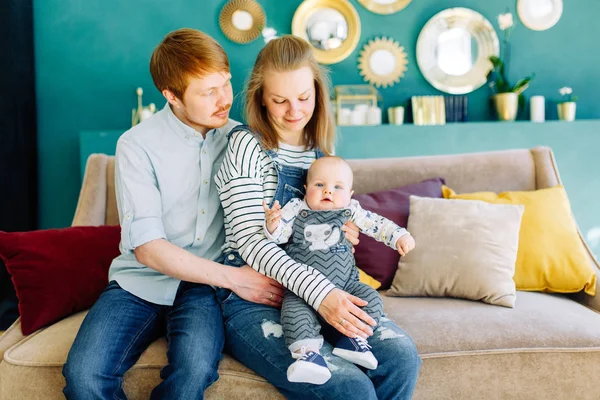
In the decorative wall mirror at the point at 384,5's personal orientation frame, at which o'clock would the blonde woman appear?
The blonde woman is roughly at 12 o'clock from the decorative wall mirror.

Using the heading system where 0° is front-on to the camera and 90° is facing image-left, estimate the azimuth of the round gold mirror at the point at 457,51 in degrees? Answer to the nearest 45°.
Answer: approximately 0°

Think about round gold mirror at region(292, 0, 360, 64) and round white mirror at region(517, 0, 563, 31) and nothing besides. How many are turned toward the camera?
2

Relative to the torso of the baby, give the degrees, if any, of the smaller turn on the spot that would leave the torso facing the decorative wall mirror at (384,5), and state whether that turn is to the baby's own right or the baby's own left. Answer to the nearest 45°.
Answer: approximately 180°

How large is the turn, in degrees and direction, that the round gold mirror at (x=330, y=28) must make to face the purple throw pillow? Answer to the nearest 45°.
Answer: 0° — it already faces it

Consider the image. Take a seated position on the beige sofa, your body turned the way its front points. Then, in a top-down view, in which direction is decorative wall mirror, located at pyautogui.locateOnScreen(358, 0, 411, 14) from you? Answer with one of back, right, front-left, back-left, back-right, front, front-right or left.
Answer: back

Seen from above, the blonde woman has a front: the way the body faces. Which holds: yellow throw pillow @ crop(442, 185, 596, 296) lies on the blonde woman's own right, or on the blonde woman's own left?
on the blonde woman's own left

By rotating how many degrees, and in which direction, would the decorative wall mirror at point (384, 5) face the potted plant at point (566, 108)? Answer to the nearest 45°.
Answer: approximately 90° to its left

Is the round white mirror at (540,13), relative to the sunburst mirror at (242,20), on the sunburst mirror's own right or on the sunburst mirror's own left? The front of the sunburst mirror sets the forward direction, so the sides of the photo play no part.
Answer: on the sunburst mirror's own left
